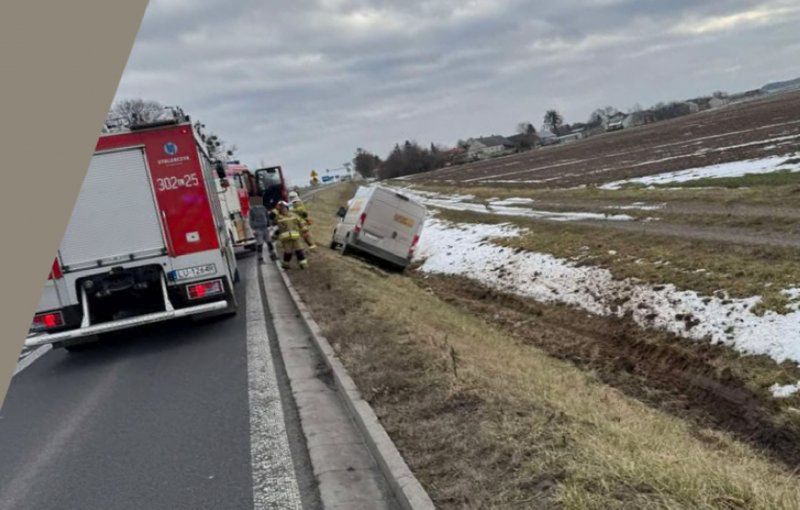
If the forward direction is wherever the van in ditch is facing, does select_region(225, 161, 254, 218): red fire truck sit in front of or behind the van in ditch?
in front

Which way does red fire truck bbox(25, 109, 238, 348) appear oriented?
away from the camera

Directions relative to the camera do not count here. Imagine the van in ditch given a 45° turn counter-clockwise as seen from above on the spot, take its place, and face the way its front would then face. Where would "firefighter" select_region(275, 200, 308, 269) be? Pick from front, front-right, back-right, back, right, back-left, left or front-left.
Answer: front-left

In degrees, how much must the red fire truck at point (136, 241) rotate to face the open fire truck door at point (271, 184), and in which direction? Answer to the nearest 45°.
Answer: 0° — it already faces it

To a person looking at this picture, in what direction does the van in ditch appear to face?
facing away from the viewer and to the left of the viewer

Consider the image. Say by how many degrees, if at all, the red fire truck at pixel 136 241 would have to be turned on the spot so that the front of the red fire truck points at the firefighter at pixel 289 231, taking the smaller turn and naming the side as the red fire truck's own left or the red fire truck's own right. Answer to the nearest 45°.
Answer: approximately 45° to the red fire truck's own right

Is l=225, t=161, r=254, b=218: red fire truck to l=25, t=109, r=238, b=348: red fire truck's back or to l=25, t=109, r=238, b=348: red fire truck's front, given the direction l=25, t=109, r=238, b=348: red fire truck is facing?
to the front

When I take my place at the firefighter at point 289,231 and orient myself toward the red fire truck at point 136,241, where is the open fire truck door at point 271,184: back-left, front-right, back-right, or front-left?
back-right

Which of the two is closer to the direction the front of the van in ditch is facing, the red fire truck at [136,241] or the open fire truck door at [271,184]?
the open fire truck door

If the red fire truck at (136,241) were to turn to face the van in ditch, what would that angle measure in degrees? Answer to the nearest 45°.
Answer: approximately 45° to its right

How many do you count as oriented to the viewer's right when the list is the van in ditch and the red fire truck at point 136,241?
0
